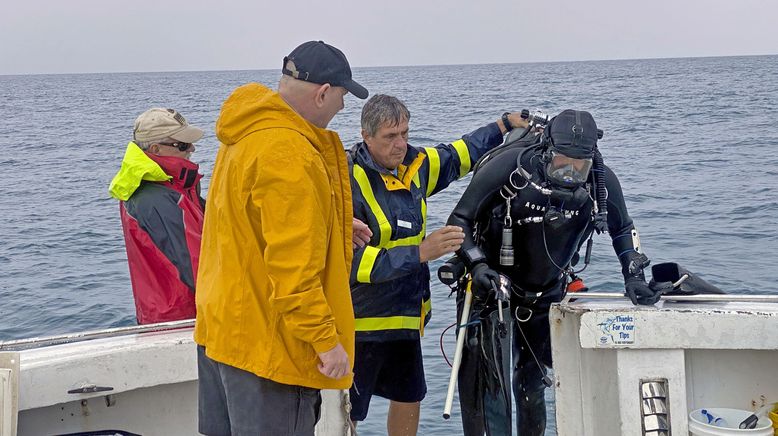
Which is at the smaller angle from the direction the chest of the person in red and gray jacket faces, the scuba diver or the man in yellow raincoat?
the scuba diver

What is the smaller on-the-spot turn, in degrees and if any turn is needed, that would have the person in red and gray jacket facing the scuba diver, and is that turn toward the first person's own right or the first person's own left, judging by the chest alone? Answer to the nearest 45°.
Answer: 0° — they already face them

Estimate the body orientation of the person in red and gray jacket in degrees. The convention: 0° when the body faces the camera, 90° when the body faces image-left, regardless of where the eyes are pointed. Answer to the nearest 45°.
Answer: approximately 270°

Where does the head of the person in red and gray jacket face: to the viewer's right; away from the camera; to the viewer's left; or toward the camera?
to the viewer's right

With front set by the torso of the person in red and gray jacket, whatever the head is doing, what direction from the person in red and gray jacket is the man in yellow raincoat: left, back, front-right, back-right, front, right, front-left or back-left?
right
